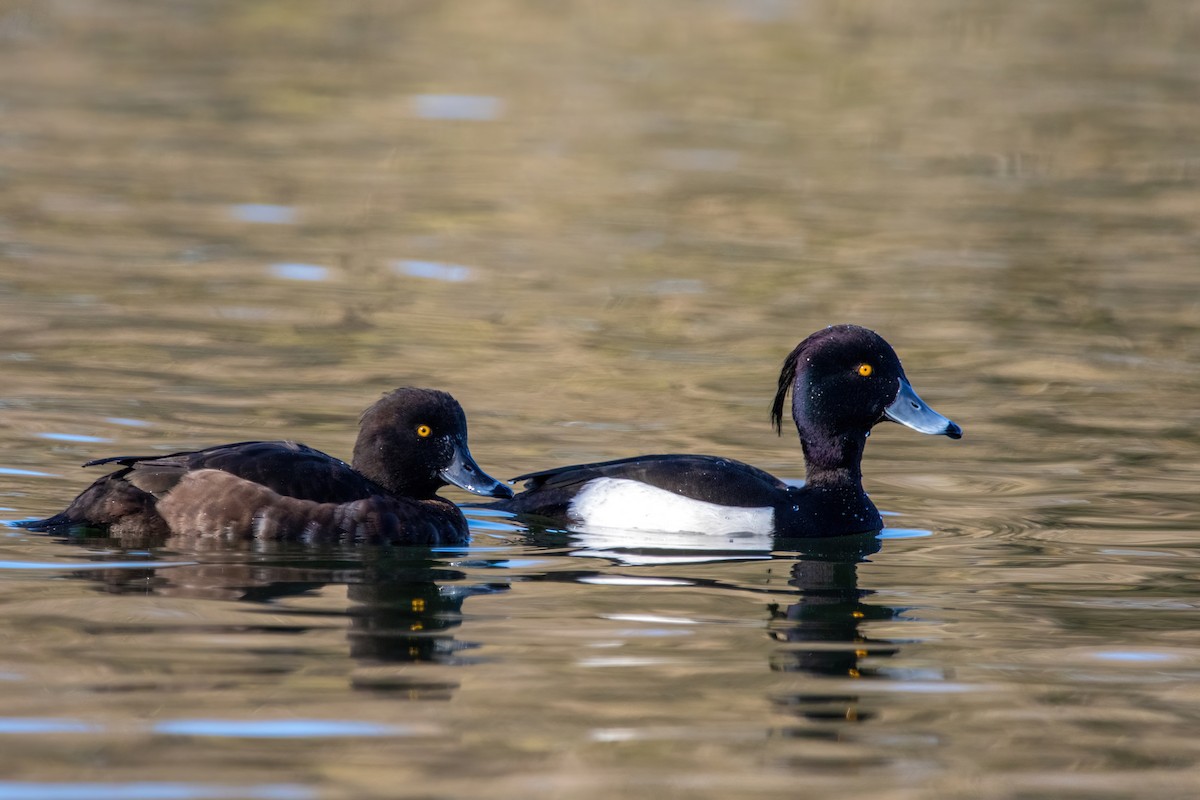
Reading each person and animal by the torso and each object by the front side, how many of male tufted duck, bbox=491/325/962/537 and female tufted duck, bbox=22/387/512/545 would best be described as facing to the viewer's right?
2

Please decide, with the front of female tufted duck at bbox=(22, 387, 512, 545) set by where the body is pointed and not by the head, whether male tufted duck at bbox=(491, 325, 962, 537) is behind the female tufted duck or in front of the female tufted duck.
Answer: in front

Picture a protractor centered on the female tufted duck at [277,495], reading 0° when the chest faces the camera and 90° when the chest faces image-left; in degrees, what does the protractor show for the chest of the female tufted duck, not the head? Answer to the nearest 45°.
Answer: approximately 270°

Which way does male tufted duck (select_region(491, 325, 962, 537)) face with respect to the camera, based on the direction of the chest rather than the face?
to the viewer's right

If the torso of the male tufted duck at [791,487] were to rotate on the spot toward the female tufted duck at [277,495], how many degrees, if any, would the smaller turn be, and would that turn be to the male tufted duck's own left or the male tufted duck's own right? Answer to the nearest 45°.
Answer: approximately 135° to the male tufted duck's own right
